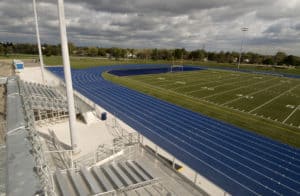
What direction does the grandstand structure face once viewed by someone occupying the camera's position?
facing to the right of the viewer
